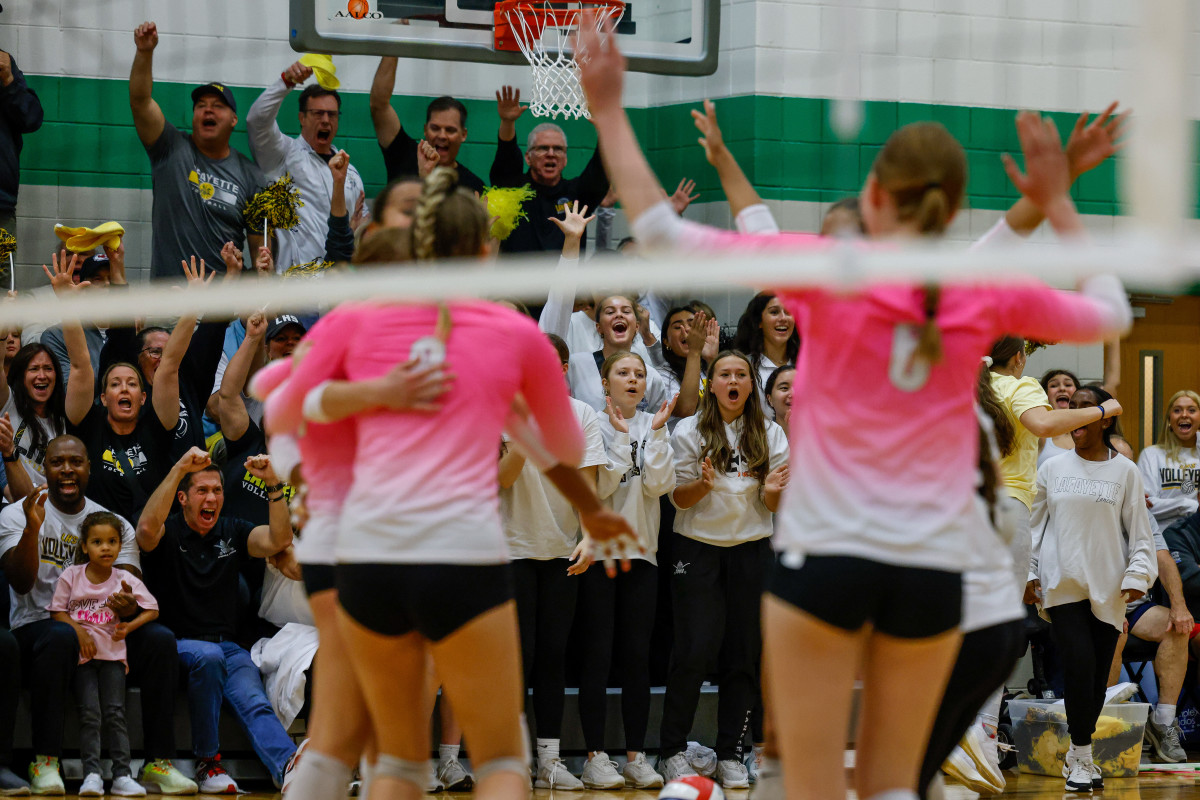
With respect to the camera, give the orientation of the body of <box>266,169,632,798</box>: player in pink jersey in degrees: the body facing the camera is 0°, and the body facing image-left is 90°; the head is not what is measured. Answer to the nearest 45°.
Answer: approximately 180°

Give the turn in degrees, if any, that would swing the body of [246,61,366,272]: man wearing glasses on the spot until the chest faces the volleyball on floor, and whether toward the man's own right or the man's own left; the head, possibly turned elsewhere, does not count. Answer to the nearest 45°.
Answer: approximately 45° to the man's own right

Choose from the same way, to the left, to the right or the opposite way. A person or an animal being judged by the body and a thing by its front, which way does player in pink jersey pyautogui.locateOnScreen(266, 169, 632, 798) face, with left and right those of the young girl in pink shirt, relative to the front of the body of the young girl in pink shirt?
the opposite way

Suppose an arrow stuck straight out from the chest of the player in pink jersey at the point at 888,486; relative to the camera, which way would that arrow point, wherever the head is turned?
away from the camera

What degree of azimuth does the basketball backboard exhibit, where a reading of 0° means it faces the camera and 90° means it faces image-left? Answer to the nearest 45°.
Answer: approximately 0°

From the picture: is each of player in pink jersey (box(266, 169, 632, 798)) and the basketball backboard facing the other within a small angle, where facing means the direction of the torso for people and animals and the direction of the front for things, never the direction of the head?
yes

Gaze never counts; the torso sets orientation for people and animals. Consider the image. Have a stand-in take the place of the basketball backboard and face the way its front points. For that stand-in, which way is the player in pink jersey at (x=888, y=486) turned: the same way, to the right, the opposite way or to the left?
the opposite way

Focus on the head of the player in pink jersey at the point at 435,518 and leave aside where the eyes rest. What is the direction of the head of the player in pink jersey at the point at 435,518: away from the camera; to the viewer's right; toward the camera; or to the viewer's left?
away from the camera

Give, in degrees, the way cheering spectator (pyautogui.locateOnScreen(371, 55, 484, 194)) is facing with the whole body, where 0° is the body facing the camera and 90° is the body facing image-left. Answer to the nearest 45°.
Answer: approximately 0°
